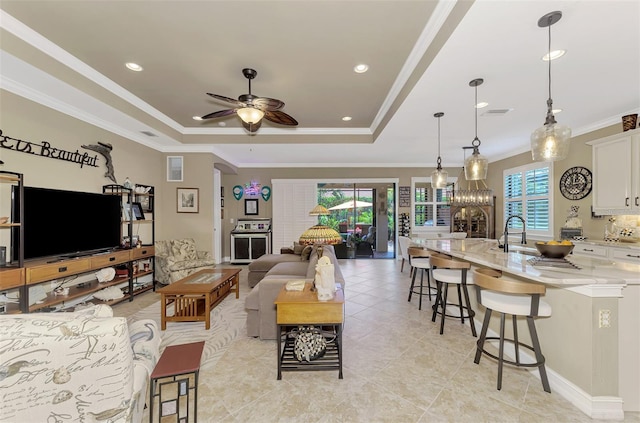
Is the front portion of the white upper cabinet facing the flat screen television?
yes

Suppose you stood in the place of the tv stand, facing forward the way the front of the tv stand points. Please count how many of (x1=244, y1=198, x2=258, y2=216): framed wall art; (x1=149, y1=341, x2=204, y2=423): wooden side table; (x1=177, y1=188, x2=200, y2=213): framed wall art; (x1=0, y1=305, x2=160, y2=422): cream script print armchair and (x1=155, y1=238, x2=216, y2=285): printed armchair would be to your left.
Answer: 3

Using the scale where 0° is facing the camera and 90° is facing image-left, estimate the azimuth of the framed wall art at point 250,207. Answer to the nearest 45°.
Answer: approximately 0°

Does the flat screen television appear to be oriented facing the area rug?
yes

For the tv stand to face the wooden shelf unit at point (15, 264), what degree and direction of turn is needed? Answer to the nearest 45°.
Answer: approximately 90° to its right

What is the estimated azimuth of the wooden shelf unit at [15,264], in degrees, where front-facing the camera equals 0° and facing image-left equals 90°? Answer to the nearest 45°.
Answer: approximately 315°

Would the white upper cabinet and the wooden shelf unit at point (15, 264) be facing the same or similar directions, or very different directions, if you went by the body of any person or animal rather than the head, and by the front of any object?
very different directions

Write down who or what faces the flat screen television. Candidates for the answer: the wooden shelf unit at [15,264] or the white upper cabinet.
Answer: the white upper cabinet
